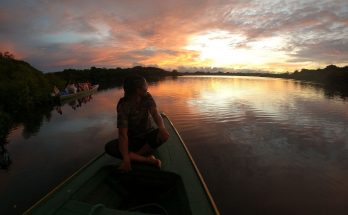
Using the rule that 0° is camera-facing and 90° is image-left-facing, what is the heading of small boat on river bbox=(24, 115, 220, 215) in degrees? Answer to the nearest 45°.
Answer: approximately 180°
